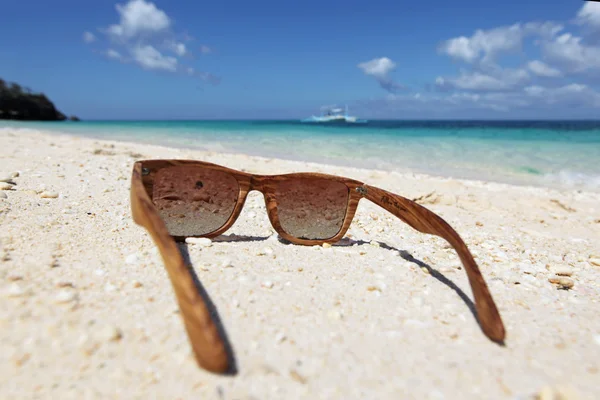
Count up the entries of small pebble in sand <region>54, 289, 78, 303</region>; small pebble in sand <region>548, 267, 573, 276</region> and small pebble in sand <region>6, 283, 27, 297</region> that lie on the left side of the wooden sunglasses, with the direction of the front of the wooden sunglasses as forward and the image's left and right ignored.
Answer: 2

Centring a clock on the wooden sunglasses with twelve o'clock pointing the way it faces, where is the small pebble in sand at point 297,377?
The small pebble in sand is roughly at 7 o'clock from the wooden sunglasses.

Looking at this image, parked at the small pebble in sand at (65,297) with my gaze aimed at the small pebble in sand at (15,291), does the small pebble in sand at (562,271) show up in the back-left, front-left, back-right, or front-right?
back-right

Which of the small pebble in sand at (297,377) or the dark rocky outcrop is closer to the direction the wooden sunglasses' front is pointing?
the dark rocky outcrop

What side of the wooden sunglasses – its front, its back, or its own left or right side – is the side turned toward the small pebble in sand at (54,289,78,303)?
left

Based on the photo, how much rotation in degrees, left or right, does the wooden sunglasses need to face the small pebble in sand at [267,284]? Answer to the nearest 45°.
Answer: approximately 135° to its left

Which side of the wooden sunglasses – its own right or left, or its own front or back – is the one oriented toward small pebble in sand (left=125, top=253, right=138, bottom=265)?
left

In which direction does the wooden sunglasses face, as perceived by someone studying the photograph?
facing away from the viewer and to the left of the viewer

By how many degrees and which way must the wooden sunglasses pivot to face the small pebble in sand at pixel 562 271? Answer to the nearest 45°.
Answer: approximately 135° to its right

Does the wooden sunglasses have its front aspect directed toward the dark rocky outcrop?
yes

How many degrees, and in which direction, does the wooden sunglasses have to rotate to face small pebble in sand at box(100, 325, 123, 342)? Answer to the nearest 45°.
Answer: approximately 135° to its left

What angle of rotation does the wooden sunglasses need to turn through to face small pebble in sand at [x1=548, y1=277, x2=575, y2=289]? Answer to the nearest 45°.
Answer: approximately 135° to its right

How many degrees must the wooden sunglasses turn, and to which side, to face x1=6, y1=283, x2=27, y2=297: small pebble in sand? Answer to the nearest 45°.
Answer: approximately 90° to its left

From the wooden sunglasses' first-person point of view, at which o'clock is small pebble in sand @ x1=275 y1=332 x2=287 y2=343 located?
The small pebble in sand is roughly at 7 o'clock from the wooden sunglasses.
